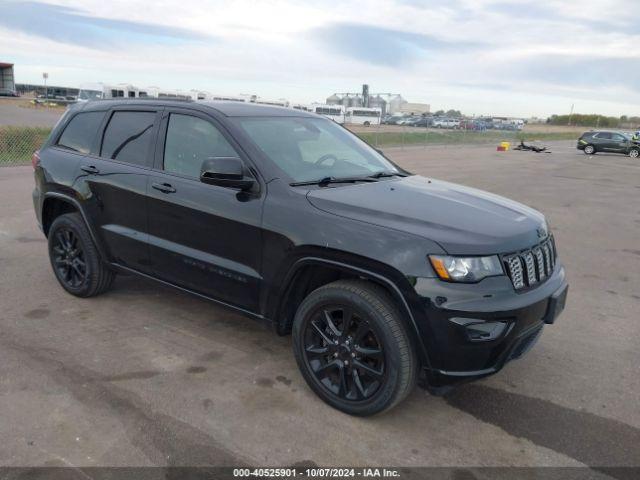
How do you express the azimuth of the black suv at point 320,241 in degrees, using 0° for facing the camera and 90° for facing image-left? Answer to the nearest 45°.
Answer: approximately 315°

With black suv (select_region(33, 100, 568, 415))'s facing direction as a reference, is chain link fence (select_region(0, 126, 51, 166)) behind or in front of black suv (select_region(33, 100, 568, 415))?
behind

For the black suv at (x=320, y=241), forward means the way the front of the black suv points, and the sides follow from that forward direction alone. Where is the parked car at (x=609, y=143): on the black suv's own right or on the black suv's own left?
on the black suv's own left
